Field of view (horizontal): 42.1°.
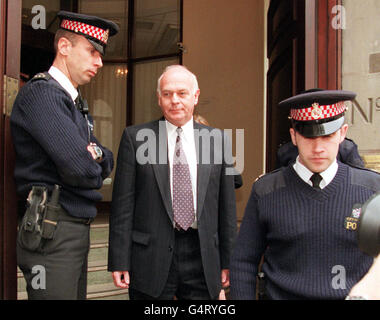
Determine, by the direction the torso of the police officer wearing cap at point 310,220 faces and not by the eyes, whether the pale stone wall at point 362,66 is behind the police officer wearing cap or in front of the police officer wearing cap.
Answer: behind

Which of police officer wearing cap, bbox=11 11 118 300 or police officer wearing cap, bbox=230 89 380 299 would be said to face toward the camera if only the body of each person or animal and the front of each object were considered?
police officer wearing cap, bbox=230 89 380 299

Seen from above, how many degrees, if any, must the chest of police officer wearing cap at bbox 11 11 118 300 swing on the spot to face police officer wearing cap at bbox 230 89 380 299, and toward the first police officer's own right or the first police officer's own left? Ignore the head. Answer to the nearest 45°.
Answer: approximately 45° to the first police officer's own right

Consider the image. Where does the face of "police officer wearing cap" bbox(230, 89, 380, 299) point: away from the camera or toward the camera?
toward the camera

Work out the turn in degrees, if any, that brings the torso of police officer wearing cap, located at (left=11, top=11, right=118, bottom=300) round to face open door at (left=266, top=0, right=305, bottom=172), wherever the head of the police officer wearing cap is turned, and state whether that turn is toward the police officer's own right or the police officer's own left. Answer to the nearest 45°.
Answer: approximately 45° to the police officer's own left

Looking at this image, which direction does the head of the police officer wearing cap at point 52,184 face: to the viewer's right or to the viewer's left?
to the viewer's right

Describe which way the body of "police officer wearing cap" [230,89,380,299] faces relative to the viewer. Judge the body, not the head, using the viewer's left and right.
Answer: facing the viewer

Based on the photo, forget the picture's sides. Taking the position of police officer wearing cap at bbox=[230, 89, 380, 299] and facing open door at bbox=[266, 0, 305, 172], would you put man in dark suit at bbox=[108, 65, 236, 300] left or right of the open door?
left

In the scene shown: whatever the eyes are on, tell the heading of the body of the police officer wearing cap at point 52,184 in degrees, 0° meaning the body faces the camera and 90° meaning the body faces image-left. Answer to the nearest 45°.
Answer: approximately 270°

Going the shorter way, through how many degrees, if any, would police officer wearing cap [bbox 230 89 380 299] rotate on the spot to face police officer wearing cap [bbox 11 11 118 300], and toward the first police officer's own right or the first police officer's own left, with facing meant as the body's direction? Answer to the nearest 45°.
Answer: approximately 90° to the first police officer's own right

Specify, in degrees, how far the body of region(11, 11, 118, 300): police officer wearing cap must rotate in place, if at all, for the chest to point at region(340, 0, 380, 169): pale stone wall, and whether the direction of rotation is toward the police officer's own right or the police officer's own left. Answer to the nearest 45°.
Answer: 0° — they already face it

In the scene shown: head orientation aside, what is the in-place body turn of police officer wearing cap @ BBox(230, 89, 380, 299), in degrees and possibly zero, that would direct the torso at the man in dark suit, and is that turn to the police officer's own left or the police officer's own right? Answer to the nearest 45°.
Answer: approximately 135° to the police officer's own right

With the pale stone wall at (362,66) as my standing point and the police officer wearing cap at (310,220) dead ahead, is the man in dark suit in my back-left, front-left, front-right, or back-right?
front-right

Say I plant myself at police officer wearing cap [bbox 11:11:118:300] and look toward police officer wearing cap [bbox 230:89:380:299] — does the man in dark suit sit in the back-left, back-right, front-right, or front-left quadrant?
front-left

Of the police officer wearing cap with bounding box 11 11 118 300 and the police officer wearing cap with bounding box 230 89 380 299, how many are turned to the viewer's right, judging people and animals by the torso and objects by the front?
1

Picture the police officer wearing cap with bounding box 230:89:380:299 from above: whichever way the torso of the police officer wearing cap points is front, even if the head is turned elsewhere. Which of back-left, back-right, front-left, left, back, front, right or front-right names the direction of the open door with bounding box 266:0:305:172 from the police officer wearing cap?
back
